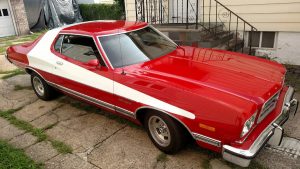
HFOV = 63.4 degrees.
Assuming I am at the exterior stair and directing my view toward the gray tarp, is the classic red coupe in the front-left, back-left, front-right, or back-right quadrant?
back-left

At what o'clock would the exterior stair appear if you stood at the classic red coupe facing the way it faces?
The exterior stair is roughly at 8 o'clock from the classic red coupe.

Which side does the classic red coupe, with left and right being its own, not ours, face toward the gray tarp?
back

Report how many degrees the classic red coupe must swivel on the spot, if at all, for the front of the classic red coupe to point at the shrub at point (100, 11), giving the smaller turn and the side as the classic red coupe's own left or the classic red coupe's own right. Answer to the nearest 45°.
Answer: approximately 135° to the classic red coupe's own left
